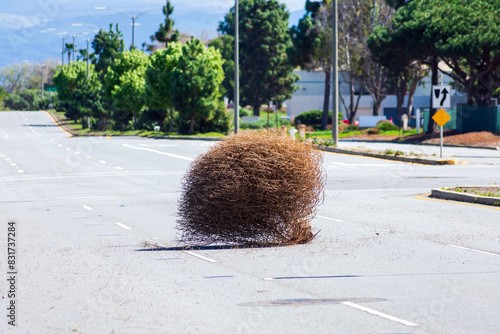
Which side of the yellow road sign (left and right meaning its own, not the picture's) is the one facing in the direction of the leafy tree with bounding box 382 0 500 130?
back

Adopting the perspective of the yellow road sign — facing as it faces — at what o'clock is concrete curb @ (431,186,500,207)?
The concrete curb is roughly at 12 o'clock from the yellow road sign.

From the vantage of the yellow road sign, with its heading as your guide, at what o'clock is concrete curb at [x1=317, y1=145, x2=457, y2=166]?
The concrete curb is roughly at 4 o'clock from the yellow road sign.

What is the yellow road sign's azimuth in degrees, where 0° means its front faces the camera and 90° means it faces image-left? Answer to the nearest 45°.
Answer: approximately 0°

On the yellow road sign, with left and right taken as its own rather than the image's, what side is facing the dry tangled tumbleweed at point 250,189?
front

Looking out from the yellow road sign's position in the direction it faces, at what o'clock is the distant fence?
The distant fence is roughly at 6 o'clock from the yellow road sign.

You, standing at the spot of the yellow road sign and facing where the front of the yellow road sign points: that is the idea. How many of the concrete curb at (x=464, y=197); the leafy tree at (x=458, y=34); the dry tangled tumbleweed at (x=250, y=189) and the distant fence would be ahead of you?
2

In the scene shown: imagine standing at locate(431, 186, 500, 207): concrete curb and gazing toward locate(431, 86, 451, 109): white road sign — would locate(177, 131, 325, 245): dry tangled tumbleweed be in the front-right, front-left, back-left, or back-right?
back-left

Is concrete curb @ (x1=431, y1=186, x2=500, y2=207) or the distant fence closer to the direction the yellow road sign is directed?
the concrete curb

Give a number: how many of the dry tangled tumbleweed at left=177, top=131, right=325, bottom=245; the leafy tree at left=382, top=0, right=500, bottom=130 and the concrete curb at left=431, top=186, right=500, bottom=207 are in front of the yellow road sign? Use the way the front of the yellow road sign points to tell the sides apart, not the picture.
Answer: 2
